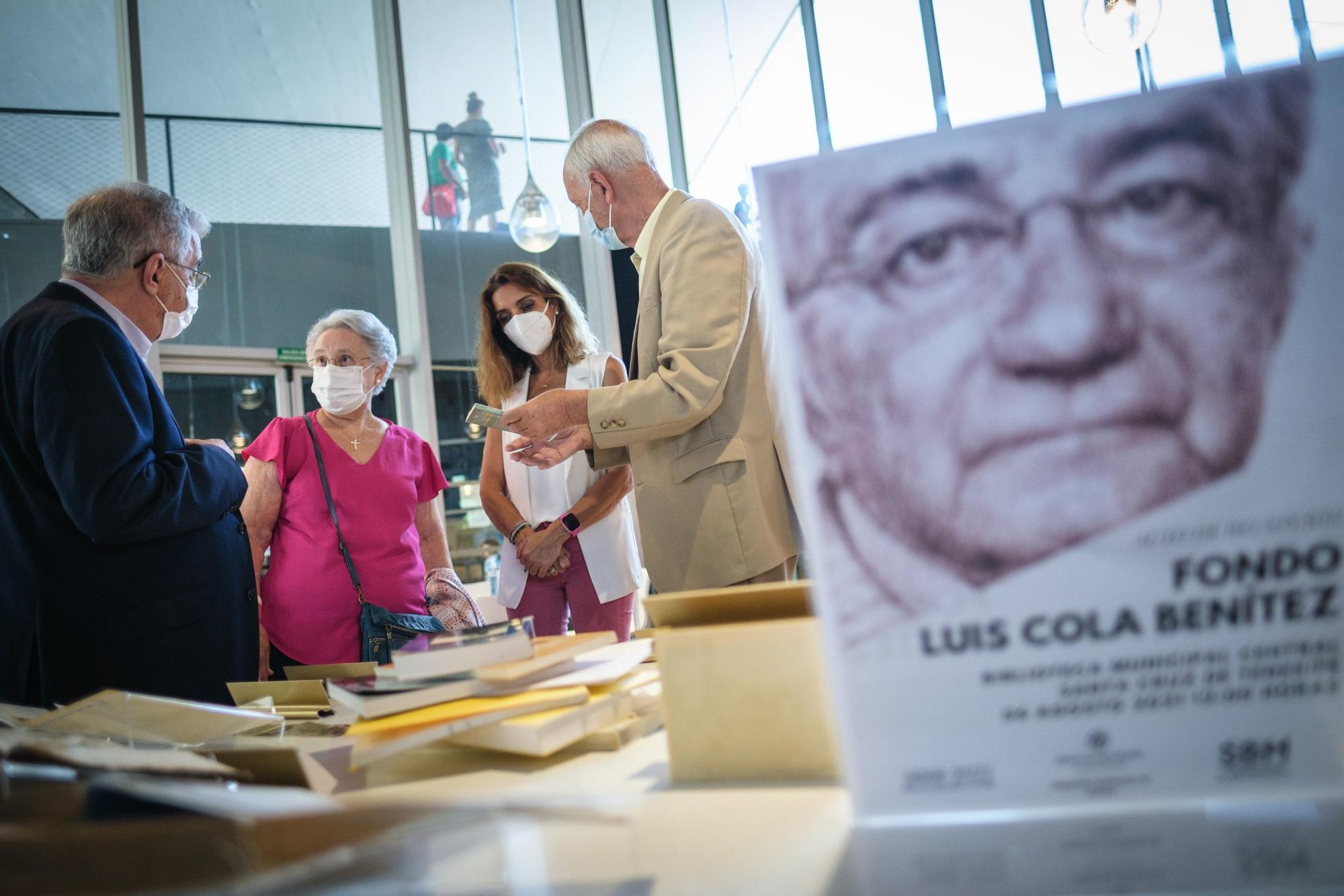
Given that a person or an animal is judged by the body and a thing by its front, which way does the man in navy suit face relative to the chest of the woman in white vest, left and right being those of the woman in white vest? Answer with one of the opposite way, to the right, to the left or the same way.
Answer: to the left

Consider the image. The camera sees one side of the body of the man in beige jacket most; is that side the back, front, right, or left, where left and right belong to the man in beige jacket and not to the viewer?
left

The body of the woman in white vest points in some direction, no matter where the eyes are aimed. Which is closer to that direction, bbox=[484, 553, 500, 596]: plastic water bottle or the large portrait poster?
the large portrait poster

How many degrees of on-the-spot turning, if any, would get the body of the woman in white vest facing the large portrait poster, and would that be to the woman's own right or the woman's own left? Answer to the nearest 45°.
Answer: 0° — they already face it

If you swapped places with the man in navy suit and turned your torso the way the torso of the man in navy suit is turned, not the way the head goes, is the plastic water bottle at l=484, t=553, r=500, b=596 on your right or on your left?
on your left

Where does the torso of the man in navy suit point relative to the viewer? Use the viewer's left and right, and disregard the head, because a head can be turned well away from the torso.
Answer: facing to the right of the viewer

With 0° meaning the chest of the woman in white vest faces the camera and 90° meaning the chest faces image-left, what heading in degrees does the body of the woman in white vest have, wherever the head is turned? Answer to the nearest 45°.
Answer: approximately 0°

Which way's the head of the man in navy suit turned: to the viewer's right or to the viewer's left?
to the viewer's right

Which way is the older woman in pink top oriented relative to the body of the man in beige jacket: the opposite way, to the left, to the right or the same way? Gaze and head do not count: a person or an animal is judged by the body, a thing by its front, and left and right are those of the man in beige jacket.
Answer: to the left

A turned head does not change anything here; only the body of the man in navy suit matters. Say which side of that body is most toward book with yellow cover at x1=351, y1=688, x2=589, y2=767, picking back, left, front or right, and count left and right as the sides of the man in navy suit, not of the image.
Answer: right
